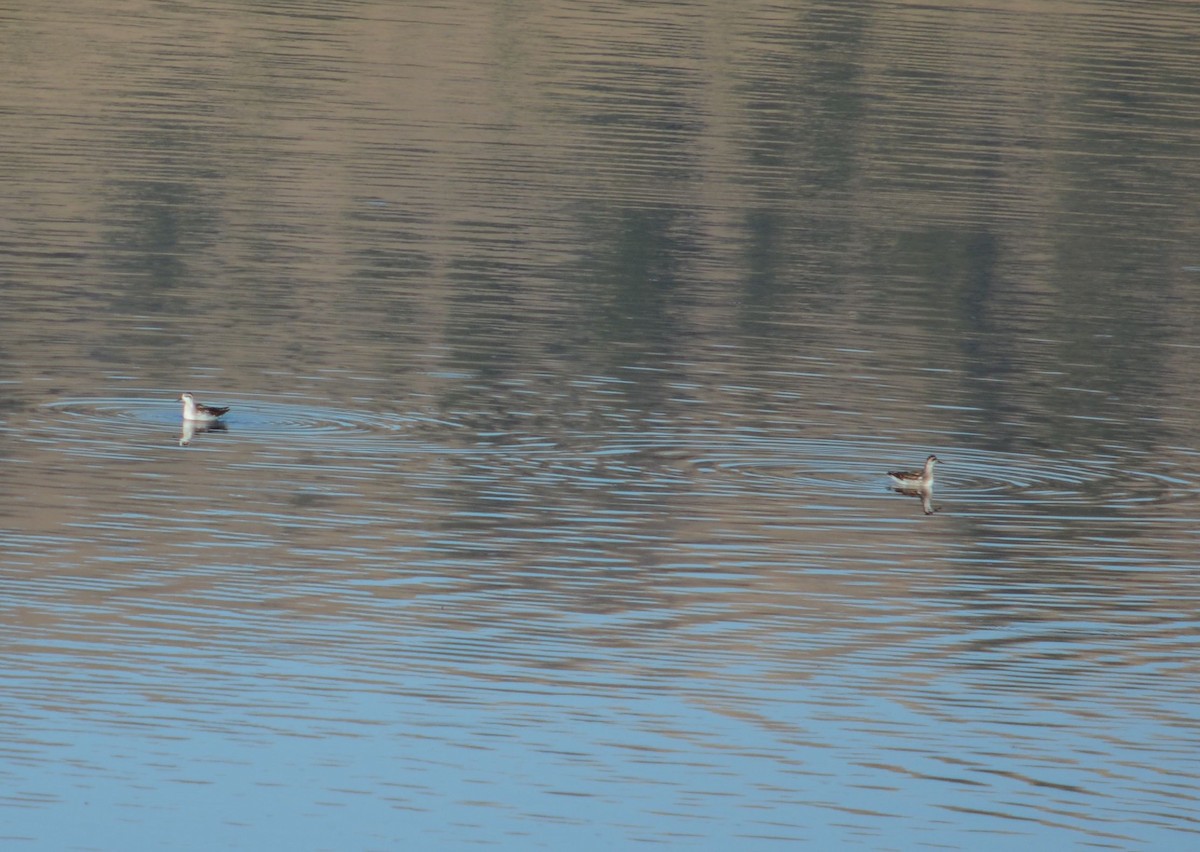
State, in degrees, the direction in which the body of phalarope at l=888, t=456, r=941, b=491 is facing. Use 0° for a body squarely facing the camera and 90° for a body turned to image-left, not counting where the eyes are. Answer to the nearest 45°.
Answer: approximately 270°

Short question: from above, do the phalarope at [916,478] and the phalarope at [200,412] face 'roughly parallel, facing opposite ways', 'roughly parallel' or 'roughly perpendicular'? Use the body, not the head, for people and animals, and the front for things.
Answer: roughly parallel, facing opposite ways

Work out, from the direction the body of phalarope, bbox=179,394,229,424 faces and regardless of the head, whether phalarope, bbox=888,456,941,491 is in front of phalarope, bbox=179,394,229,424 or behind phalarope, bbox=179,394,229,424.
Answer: behind

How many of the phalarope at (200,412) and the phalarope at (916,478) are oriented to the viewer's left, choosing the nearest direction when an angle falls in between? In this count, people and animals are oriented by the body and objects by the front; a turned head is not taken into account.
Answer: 1

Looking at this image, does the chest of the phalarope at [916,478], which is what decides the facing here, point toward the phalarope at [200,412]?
no

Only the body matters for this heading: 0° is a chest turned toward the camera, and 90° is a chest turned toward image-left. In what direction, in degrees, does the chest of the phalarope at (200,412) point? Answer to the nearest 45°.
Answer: approximately 90°

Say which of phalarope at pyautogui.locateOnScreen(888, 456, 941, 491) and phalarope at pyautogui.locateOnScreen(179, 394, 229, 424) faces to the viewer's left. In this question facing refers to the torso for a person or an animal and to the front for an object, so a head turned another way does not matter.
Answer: phalarope at pyautogui.locateOnScreen(179, 394, 229, 424)
